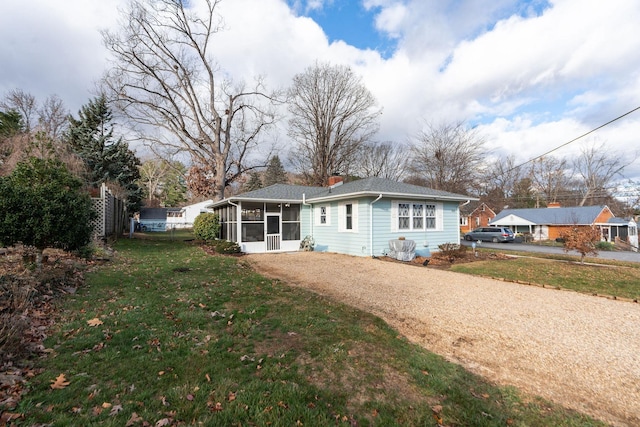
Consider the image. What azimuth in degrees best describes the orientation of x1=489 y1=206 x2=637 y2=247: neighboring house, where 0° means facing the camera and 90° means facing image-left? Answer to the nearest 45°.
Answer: approximately 45°

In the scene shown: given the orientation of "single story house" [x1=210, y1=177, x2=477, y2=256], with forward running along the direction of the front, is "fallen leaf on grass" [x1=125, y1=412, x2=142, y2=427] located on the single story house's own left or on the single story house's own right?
on the single story house's own right

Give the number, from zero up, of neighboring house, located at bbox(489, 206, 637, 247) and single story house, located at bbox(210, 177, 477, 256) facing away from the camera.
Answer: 0

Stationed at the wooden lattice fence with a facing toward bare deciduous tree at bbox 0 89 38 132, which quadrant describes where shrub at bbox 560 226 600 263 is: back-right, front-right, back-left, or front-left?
back-right

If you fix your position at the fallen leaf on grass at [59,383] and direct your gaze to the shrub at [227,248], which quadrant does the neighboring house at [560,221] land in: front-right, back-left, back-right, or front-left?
front-right

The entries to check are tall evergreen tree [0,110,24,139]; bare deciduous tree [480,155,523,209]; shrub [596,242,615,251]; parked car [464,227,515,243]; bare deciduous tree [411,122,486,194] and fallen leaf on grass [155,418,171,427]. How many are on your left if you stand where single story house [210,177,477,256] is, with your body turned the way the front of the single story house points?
4

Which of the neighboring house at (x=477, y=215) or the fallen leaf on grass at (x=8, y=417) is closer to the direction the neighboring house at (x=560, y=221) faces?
the fallen leaf on grass

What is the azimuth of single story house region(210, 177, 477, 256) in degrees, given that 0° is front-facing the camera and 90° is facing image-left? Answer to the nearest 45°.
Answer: approximately 315°

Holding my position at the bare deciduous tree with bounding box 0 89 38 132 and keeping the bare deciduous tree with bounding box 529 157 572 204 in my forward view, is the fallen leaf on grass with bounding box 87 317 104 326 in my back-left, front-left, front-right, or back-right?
front-right

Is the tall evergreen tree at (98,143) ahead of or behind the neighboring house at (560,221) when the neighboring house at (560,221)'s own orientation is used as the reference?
ahead

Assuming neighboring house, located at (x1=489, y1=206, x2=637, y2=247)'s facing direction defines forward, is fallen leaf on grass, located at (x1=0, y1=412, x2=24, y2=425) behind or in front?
in front

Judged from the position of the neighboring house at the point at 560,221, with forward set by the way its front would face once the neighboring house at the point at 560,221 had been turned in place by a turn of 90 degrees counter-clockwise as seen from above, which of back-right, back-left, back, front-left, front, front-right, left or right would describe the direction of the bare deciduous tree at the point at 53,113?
right

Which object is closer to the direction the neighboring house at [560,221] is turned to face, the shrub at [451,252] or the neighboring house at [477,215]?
the shrub

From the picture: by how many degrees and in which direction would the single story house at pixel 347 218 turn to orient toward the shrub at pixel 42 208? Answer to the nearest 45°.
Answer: approximately 90° to its right
